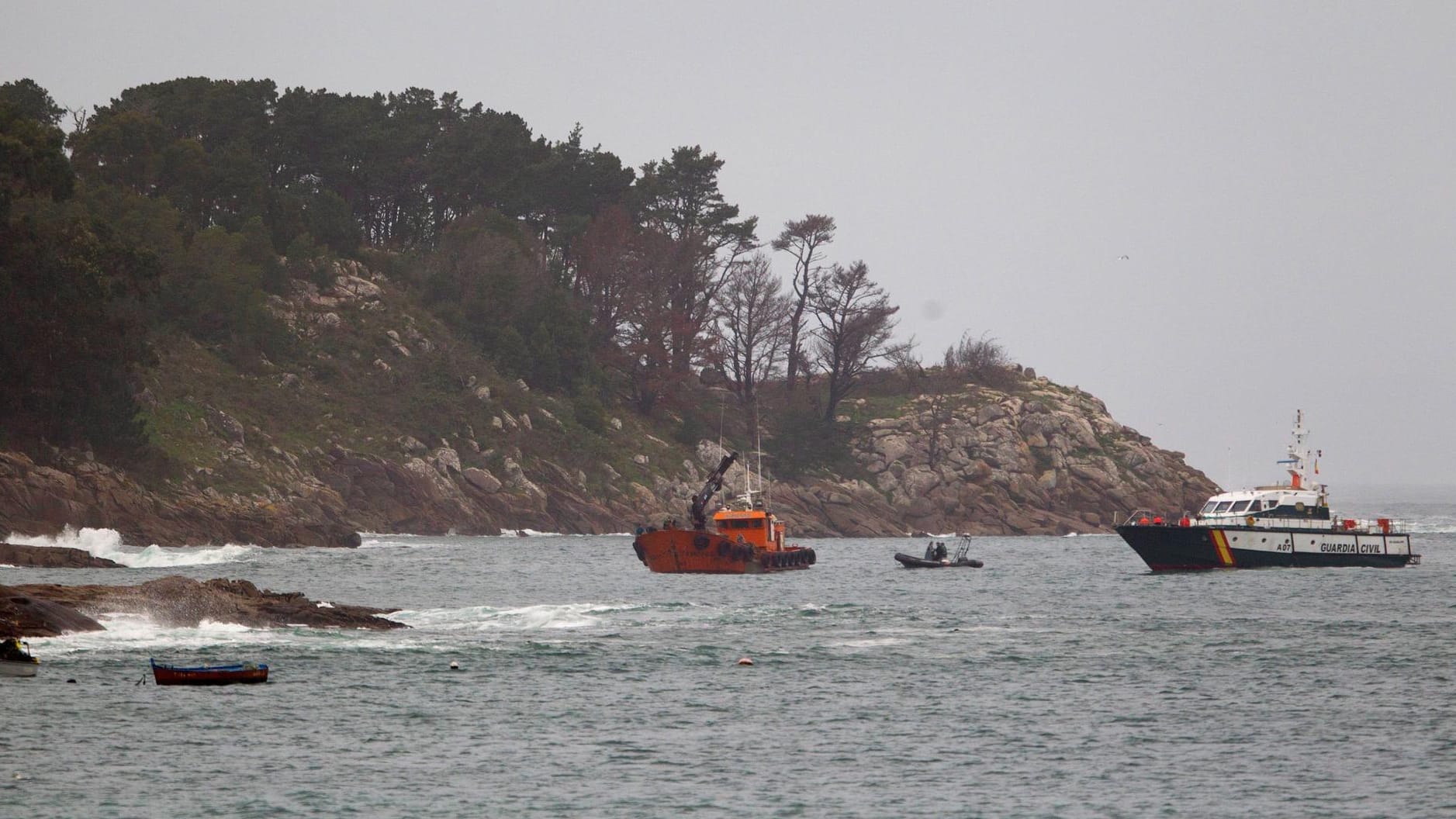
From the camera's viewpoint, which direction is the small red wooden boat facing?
to the viewer's left
